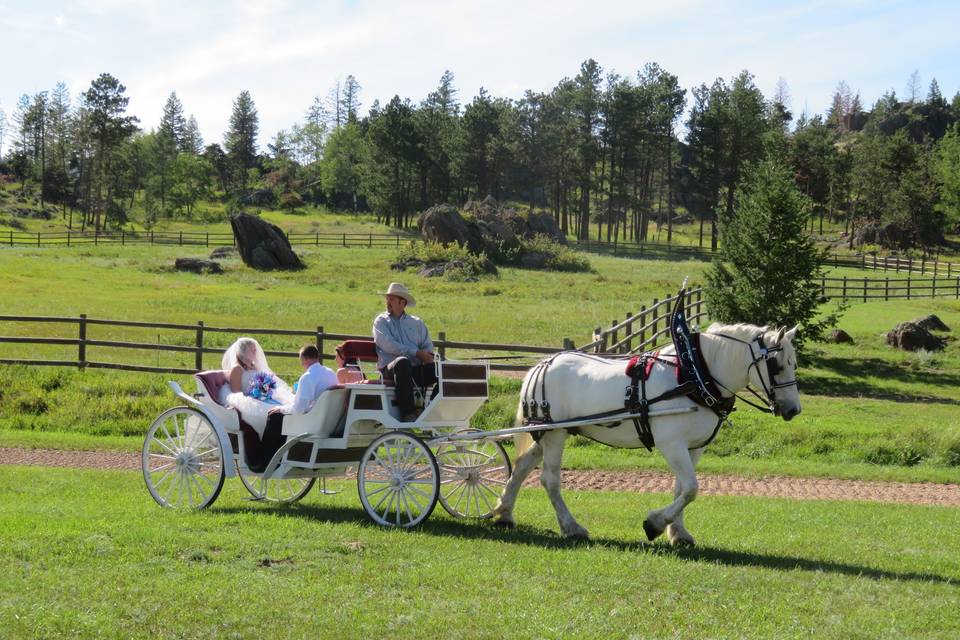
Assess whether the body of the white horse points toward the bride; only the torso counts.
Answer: no

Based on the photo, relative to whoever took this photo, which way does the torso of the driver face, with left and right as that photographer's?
facing the viewer and to the right of the viewer

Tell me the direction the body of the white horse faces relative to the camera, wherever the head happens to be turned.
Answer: to the viewer's right

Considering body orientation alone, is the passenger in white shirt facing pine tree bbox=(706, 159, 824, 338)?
no

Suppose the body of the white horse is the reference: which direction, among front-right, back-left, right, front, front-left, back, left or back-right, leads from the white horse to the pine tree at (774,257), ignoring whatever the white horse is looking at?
left

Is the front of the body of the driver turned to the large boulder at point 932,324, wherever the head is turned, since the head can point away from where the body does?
no

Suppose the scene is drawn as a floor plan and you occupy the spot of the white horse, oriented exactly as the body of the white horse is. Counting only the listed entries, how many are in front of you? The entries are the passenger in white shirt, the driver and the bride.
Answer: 0
